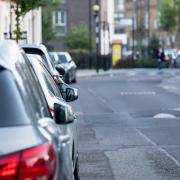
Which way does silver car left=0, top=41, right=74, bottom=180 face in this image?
away from the camera
